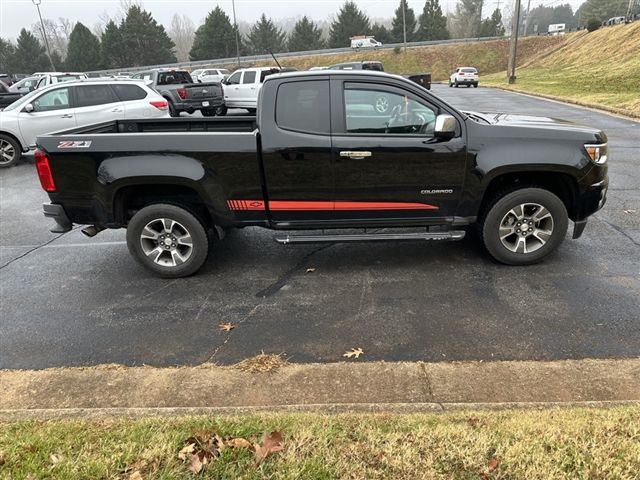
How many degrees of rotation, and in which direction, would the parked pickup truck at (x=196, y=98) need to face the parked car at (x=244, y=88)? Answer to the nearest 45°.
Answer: approximately 90° to its right

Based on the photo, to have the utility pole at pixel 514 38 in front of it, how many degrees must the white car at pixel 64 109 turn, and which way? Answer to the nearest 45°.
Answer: approximately 135° to its right

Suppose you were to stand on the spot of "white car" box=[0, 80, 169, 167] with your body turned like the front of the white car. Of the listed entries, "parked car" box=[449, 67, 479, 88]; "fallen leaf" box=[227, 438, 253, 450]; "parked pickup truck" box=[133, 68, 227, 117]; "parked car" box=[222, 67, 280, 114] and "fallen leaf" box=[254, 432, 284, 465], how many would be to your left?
2

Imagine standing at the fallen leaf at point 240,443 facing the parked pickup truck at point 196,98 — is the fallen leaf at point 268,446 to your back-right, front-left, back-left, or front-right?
back-right

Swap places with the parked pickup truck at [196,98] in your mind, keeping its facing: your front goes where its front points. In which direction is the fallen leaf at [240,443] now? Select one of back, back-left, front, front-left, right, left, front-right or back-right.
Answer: back-left

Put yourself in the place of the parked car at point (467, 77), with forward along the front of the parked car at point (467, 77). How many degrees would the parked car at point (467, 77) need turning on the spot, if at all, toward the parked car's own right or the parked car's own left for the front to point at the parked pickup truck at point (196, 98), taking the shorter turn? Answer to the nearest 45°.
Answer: approximately 135° to the parked car's own left

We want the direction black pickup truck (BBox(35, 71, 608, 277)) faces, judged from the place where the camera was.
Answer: facing to the right of the viewer

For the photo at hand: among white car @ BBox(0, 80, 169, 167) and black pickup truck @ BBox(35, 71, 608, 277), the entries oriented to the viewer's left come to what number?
1

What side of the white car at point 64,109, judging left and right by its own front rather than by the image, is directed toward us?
left

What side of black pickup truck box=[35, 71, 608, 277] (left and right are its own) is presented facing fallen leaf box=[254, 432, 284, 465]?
right

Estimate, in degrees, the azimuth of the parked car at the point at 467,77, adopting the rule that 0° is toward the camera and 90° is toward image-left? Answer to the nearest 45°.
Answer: approximately 135°

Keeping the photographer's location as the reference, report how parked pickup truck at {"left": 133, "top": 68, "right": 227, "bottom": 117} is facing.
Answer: facing away from the viewer and to the left of the viewer

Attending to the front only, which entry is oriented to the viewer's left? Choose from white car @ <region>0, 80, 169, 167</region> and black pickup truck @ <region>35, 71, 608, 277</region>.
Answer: the white car

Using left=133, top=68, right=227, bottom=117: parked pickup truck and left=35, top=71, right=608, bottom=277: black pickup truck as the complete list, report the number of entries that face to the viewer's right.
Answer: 1

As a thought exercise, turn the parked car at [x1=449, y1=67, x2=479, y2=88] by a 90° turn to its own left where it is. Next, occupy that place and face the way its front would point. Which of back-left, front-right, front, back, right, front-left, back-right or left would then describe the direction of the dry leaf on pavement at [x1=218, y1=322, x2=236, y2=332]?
front-left
